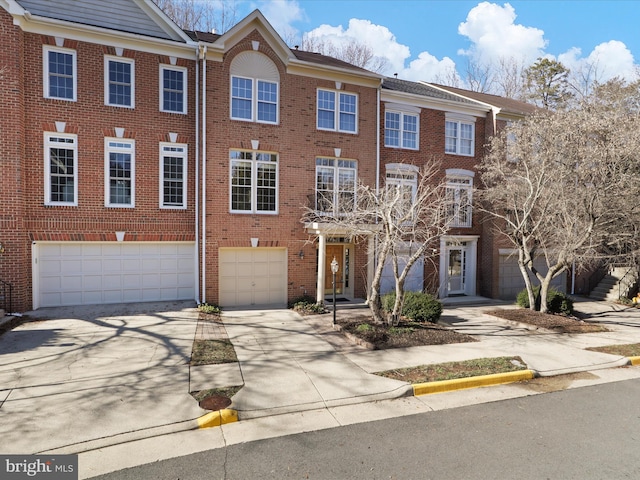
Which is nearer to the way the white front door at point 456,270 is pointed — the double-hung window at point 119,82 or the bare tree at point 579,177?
the bare tree

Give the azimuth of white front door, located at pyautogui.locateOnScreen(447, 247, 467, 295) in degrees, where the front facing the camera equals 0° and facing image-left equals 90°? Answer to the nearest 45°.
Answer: approximately 315°

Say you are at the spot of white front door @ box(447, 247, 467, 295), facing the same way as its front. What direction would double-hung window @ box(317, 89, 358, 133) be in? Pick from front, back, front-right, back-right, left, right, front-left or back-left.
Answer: right

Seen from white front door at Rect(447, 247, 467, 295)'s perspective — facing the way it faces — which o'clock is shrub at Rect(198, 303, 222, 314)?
The shrub is roughly at 3 o'clock from the white front door.

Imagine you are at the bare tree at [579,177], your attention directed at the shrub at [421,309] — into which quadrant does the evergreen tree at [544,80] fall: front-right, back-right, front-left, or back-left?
back-right

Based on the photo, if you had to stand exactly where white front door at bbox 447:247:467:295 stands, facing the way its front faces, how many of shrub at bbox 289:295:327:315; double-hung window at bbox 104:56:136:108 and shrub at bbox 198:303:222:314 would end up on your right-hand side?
3

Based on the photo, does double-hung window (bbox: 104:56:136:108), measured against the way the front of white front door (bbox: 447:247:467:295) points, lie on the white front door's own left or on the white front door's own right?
on the white front door's own right

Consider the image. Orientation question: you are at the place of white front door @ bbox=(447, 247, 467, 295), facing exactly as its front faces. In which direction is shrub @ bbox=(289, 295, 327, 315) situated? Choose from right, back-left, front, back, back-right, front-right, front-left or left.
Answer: right

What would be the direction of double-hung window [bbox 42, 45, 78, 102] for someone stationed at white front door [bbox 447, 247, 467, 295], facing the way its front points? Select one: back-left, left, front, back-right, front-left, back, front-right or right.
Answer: right

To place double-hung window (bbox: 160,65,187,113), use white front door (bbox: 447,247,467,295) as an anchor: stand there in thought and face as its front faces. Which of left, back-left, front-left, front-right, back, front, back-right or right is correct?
right
